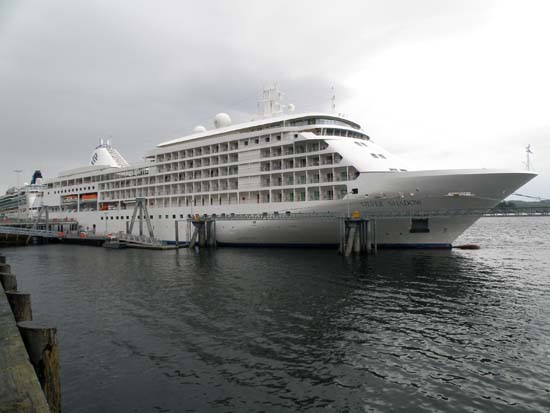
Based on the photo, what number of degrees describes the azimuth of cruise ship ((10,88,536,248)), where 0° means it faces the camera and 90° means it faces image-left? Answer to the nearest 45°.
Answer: approximately 315°

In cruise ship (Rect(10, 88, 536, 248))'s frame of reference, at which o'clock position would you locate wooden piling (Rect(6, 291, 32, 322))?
The wooden piling is roughly at 2 o'clock from the cruise ship.

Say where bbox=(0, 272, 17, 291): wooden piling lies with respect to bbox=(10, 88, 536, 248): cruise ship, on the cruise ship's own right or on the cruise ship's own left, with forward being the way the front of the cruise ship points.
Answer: on the cruise ship's own right

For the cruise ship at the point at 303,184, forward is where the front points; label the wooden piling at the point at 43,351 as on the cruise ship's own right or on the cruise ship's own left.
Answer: on the cruise ship's own right
